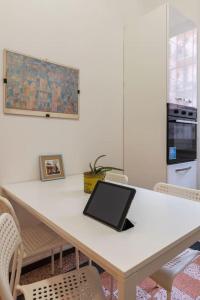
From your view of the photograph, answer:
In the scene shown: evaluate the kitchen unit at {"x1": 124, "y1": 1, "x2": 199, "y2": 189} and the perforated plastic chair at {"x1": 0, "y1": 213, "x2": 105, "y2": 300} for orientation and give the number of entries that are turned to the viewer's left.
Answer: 0

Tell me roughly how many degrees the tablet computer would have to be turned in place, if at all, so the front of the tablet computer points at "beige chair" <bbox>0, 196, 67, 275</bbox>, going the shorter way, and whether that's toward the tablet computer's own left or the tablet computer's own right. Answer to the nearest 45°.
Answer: approximately 90° to the tablet computer's own right

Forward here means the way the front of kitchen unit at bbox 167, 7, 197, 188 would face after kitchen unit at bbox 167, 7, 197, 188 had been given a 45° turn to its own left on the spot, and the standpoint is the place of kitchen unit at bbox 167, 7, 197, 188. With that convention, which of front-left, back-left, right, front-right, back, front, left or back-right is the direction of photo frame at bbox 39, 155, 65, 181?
back-right

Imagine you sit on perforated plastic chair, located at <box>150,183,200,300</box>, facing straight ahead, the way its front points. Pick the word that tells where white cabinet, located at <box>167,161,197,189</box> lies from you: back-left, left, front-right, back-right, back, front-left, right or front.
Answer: back-right

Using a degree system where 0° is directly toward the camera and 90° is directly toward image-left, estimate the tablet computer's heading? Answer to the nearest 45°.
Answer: approximately 45°

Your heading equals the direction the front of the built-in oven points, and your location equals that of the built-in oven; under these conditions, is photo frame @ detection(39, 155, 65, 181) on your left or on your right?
on your right

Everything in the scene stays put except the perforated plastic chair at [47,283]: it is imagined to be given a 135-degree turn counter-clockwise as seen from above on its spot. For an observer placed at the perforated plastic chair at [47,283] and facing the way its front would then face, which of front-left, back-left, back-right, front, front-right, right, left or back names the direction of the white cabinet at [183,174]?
back-right

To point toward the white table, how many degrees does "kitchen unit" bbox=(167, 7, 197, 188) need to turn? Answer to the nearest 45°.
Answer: approximately 45° to its right

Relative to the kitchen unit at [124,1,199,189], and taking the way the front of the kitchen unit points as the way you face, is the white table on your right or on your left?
on your right

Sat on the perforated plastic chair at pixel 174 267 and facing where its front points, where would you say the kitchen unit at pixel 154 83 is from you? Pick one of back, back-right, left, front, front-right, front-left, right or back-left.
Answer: back-right

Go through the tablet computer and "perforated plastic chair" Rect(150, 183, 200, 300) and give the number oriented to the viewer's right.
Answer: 0

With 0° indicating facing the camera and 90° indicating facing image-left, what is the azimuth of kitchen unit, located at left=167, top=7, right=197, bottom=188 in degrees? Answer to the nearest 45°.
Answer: approximately 315°
